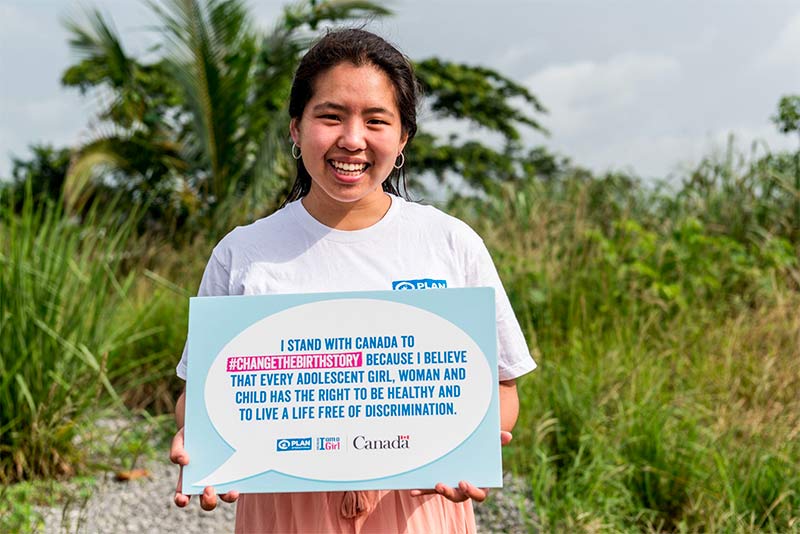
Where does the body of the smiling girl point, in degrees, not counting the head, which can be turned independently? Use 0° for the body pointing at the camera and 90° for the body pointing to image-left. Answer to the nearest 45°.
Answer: approximately 0°

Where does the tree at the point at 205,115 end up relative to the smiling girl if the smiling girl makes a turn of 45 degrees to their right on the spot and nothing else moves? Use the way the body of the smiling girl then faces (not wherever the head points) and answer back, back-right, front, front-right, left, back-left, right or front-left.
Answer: back-right
